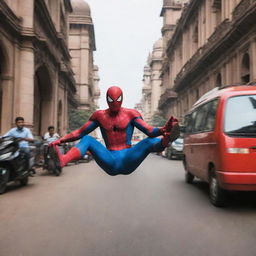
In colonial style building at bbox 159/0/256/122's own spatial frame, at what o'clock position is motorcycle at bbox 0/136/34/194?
The motorcycle is roughly at 11 o'clock from the colonial style building.

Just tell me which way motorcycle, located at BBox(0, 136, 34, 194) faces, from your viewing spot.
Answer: facing the viewer and to the left of the viewer

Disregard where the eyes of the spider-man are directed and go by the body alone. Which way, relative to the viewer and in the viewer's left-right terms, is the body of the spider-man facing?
facing the viewer

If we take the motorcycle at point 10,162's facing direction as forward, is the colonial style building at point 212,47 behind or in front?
behind

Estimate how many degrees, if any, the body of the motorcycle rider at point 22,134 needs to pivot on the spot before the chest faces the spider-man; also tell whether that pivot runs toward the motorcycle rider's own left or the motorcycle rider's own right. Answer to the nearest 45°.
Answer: approximately 45° to the motorcycle rider's own left

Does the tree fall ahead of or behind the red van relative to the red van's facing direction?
behind

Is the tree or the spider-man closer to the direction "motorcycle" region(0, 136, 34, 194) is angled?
the spider-man

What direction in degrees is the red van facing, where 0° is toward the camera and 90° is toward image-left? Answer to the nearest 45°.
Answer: approximately 315°
